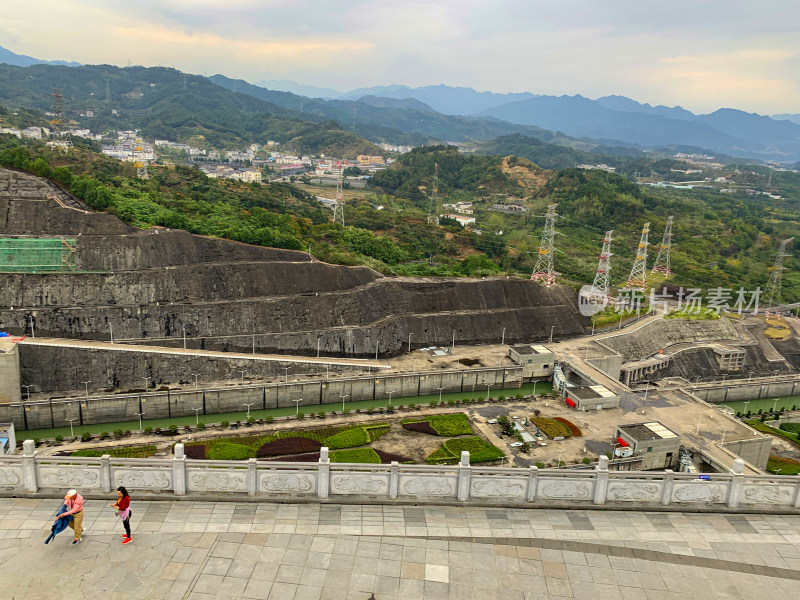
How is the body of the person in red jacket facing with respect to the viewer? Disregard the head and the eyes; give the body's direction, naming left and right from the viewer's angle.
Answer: facing to the left of the viewer

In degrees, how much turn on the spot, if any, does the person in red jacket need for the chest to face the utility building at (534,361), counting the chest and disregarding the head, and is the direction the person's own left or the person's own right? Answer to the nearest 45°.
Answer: approximately 135° to the person's own right

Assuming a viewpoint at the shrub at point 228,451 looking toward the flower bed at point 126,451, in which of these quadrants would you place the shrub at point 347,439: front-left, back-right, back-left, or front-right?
back-right

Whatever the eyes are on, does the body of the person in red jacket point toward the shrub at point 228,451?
no

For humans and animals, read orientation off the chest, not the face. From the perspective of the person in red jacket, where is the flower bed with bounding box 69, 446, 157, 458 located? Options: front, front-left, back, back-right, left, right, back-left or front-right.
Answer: right

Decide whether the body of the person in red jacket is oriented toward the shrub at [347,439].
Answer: no

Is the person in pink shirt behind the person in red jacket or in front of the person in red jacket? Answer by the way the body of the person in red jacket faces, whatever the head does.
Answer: in front

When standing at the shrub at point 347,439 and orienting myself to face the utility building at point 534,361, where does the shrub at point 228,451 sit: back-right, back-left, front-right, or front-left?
back-left

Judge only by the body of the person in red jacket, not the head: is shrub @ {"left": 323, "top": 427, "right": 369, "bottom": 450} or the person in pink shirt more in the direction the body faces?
the person in pink shirt

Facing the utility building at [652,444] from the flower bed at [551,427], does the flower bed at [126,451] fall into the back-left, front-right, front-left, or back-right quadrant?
back-right

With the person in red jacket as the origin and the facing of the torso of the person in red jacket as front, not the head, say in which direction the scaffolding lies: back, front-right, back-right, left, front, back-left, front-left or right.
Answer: right
